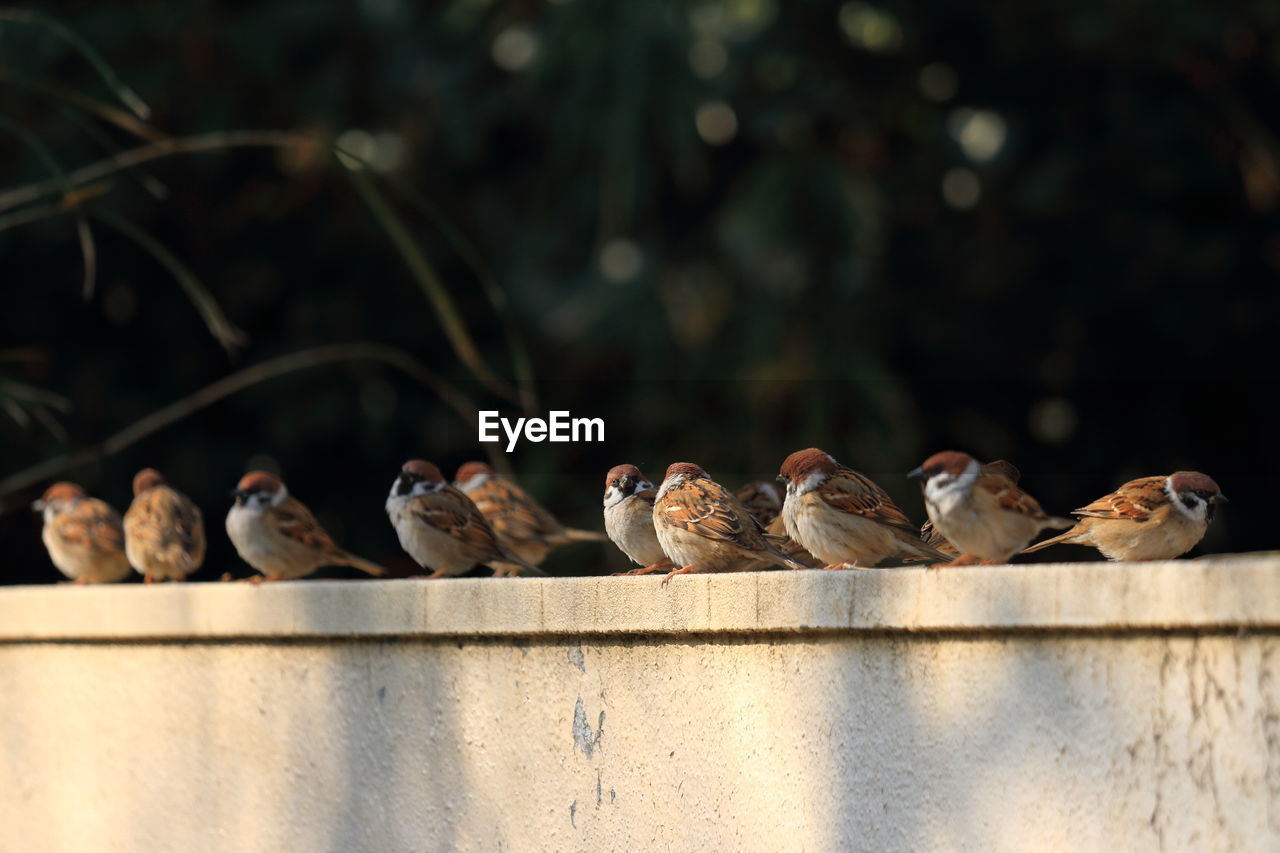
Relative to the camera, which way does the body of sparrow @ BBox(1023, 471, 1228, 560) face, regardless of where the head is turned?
to the viewer's right

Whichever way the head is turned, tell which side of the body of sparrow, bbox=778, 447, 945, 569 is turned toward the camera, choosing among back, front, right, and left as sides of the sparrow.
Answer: left

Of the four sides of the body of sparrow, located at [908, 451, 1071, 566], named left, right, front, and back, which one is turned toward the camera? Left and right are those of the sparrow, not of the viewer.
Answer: left

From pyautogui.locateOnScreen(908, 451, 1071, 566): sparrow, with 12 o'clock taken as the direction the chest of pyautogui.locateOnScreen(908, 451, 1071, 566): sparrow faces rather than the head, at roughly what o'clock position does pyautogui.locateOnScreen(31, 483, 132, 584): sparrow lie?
pyautogui.locateOnScreen(31, 483, 132, 584): sparrow is roughly at 1 o'clock from pyautogui.locateOnScreen(908, 451, 1071, 566): sparrow.

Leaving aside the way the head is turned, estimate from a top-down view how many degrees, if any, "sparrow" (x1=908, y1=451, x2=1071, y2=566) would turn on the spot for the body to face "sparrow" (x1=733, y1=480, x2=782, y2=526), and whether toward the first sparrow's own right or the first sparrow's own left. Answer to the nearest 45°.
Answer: approximately 45° to the first sparrow's own right

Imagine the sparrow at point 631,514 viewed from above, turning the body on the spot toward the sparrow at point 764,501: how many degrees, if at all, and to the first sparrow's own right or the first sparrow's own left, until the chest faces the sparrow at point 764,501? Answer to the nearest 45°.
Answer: approximately 135° to the first sparrow's own left

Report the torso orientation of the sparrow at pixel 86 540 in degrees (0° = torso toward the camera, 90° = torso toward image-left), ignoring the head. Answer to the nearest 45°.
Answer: approximately 90°

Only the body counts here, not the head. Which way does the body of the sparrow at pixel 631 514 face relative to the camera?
toward the camera

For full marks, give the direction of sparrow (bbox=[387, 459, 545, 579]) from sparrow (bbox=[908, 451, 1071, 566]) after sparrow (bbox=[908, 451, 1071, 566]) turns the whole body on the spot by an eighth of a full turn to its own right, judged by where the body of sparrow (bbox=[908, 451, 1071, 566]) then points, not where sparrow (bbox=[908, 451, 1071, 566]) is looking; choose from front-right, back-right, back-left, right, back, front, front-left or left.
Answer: front
